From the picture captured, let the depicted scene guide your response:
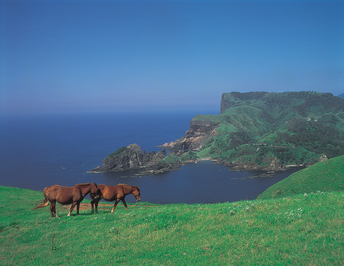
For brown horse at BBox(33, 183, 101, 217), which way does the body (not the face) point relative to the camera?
to the viewer's right

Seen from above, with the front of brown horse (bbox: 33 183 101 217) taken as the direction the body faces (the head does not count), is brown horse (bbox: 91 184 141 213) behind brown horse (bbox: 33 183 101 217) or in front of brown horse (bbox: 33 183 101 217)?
in front

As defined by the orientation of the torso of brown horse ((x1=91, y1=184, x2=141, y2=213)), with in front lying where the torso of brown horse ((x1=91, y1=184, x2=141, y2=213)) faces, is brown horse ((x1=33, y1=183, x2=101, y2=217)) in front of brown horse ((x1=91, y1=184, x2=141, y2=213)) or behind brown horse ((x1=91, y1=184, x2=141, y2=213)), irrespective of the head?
behind

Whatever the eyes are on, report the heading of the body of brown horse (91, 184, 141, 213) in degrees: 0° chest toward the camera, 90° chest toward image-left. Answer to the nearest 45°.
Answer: approximately 270°

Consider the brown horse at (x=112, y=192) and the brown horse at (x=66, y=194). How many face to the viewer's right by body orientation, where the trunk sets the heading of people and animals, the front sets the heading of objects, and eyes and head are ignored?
2
